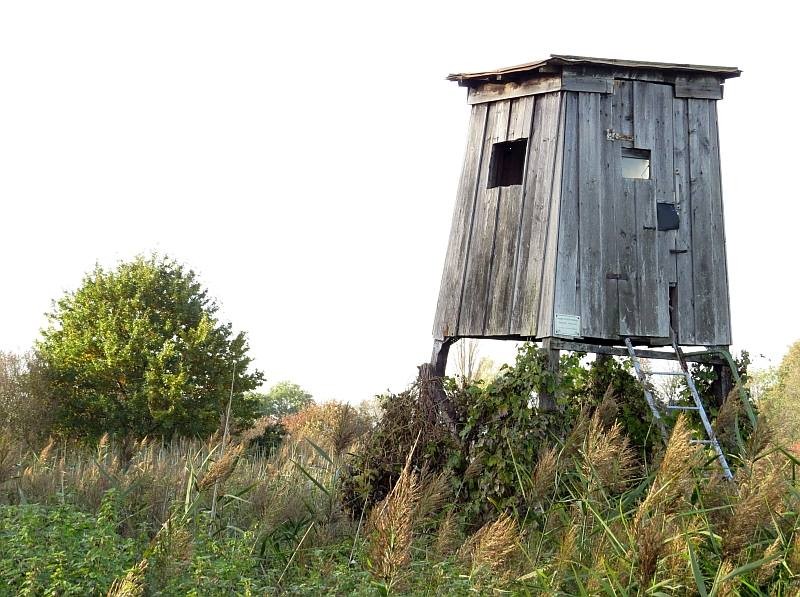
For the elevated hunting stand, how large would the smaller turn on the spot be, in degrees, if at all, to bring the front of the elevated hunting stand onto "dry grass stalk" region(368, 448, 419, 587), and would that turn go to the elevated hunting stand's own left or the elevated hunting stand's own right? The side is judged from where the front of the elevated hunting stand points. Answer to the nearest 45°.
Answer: approximately 45° to the elevated hunting stand's own right

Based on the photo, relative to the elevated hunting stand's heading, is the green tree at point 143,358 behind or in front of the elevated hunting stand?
behind

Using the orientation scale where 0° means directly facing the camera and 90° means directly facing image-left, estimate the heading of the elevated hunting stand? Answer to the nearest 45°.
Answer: approximately 315°

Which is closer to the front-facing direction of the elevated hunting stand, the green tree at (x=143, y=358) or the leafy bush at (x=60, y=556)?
the leafy bush

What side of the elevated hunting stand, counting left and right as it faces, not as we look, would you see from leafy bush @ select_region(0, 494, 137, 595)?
right

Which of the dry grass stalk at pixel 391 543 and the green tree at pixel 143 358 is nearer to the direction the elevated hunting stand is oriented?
the dry grass stalk
